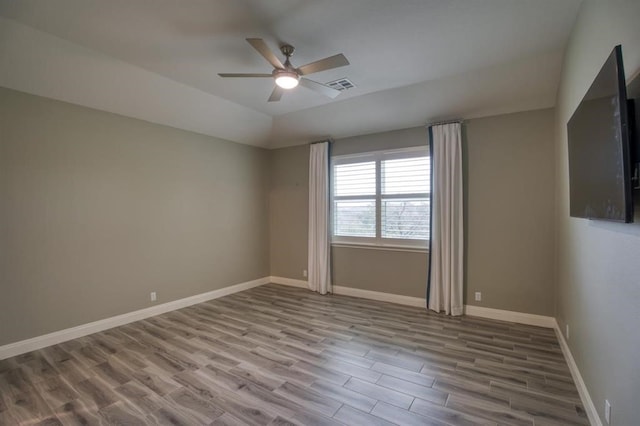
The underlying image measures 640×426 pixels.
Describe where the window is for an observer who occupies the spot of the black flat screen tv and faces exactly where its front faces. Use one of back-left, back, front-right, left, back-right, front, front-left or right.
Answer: front-right

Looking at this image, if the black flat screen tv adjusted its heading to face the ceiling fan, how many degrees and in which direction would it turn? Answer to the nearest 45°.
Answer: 0° — it already faces it

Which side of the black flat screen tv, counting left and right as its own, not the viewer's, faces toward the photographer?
left
